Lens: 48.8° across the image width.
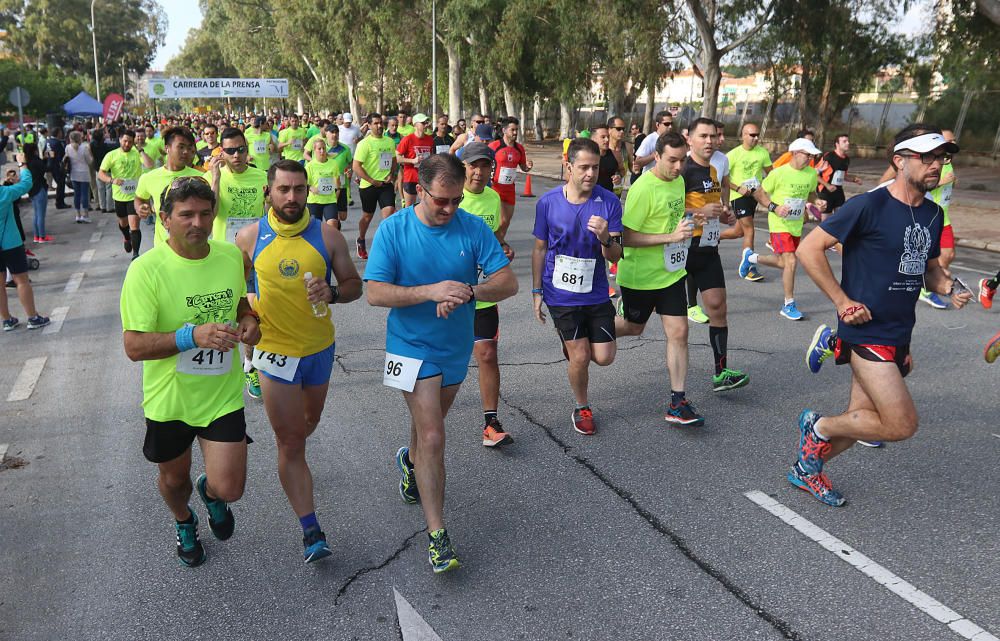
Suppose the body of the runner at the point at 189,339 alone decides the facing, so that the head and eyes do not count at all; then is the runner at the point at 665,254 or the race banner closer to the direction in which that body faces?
the runner

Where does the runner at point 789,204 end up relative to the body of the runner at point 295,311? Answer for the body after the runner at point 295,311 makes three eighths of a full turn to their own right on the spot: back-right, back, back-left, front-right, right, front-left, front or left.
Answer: right

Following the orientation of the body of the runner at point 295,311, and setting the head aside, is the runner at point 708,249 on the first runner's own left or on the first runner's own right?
on the first runner's own left

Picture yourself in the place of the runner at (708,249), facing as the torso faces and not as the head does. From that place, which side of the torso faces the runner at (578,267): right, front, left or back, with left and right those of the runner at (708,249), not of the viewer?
right

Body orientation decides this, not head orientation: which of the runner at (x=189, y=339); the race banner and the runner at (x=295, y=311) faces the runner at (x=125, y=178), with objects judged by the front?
the race banner

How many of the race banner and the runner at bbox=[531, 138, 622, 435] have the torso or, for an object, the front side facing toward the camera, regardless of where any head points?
2

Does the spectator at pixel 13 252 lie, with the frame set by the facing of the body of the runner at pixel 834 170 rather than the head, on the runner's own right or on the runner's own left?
on the runner's own right

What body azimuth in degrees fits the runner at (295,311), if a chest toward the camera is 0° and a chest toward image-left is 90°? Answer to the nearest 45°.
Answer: approximately 0°

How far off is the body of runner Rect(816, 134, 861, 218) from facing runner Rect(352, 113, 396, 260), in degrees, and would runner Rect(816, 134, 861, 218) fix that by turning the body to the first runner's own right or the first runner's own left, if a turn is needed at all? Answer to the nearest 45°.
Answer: approximately 135° to the first runner's own right

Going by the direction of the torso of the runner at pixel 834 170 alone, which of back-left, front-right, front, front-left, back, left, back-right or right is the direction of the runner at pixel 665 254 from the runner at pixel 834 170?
front-right
